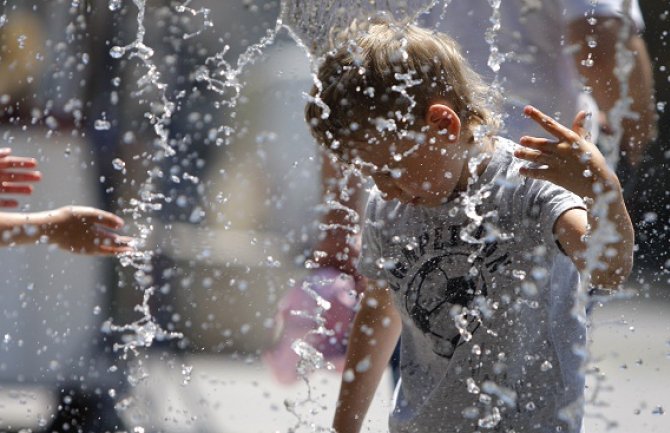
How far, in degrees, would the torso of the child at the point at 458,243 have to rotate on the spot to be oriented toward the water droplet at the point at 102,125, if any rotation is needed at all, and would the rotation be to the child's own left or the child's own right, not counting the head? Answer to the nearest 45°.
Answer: approximately 90° to the child's own right

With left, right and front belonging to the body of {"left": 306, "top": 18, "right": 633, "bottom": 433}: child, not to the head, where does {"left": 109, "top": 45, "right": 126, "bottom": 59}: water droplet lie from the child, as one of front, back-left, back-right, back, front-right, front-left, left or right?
right

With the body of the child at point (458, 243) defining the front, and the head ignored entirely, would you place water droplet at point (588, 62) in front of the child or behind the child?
behind

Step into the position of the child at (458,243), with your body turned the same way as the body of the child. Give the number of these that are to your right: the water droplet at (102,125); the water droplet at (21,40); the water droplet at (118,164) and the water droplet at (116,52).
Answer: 4

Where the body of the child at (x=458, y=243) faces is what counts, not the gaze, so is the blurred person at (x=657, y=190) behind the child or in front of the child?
behind

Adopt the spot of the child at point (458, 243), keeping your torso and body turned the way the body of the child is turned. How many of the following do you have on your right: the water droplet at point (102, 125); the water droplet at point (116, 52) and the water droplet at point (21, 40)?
3

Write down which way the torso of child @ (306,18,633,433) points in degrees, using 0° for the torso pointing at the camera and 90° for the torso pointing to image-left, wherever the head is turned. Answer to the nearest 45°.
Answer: approximately 45°

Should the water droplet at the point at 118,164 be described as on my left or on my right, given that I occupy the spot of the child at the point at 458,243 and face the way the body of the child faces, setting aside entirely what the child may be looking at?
on my right

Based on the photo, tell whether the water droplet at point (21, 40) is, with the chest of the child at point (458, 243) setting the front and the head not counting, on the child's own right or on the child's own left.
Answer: on the child's own right
